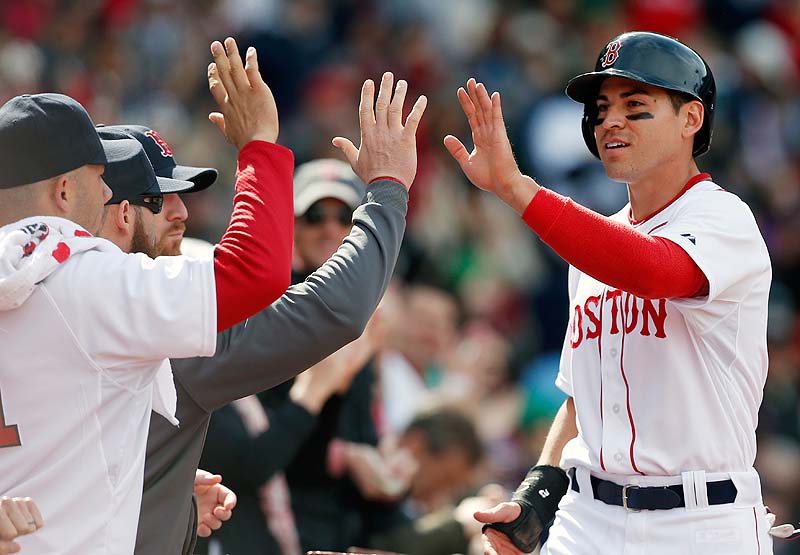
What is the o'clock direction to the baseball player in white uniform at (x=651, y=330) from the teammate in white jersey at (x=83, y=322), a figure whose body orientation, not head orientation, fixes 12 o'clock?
The baseball player in white uniform is roughly at 1 o'clock from the teammate in white jersey.

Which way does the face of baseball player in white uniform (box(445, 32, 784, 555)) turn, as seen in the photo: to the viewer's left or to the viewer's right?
to the viewer's left

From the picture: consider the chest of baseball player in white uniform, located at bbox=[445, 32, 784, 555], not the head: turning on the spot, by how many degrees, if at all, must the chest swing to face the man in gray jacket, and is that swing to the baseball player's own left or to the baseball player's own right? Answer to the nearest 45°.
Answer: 0° — they already face them

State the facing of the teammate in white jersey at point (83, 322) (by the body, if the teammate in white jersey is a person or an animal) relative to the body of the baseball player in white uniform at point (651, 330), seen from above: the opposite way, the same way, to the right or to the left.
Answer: the opposite way

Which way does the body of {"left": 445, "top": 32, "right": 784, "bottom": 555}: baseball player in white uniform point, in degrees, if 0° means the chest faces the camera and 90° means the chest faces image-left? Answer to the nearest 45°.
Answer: approximately 45°

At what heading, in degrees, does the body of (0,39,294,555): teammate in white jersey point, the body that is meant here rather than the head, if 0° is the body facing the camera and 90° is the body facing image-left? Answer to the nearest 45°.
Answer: approximately 225°

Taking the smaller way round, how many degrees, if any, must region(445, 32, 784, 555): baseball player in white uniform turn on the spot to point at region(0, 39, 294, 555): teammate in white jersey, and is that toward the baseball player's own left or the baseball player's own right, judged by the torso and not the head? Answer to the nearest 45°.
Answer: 0° — they already face them

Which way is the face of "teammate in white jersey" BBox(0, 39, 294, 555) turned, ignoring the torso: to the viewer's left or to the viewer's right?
to the viewer's right
